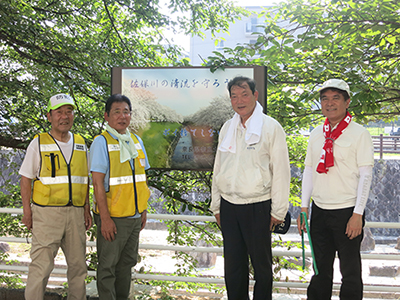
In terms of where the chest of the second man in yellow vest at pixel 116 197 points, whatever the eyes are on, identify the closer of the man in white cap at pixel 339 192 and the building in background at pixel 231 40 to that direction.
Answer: the man in white cap

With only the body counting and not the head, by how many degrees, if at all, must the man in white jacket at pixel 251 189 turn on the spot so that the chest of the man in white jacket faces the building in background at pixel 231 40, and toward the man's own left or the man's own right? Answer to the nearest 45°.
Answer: approximately 135° to the man's own right

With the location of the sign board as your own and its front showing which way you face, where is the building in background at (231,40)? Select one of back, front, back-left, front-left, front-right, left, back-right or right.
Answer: back

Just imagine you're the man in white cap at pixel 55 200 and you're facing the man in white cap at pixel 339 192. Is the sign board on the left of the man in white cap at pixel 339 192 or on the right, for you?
left

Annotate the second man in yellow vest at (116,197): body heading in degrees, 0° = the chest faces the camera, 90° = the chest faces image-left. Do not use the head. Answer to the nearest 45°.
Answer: approximately 315°

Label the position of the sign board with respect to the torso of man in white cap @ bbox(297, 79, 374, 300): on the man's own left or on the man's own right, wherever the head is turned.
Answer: on the man's own right

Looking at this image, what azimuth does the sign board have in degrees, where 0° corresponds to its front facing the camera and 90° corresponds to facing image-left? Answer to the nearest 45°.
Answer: approximately 0°

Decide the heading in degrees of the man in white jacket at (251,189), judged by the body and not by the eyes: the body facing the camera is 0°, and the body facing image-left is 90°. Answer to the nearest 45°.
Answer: approximately 45°

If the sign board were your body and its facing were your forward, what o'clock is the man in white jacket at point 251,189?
The man in white jacket is roughly at 11 o'clock from the sign board.

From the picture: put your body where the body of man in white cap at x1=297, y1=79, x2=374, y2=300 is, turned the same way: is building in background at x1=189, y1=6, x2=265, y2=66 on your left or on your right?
on your right
